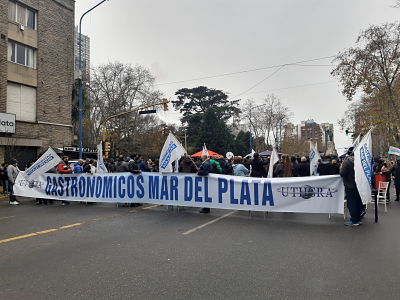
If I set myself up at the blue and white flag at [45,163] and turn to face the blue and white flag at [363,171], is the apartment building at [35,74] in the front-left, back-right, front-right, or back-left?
back-left

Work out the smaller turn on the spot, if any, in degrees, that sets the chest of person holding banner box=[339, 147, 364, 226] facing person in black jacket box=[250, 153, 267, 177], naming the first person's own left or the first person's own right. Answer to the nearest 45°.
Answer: approximately 45° to the first person's own right

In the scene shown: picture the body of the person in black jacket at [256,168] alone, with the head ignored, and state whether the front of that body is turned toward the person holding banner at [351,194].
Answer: no

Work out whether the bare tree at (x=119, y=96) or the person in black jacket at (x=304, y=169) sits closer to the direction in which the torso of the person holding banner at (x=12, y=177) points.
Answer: the person in black jacket

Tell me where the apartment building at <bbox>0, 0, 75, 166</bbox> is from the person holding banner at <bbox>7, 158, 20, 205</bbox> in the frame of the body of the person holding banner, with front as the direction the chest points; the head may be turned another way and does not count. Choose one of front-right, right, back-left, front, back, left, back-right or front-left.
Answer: left

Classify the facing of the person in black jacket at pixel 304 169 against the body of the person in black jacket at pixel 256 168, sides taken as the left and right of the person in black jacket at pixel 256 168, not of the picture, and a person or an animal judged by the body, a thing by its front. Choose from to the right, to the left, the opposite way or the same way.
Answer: the same way
